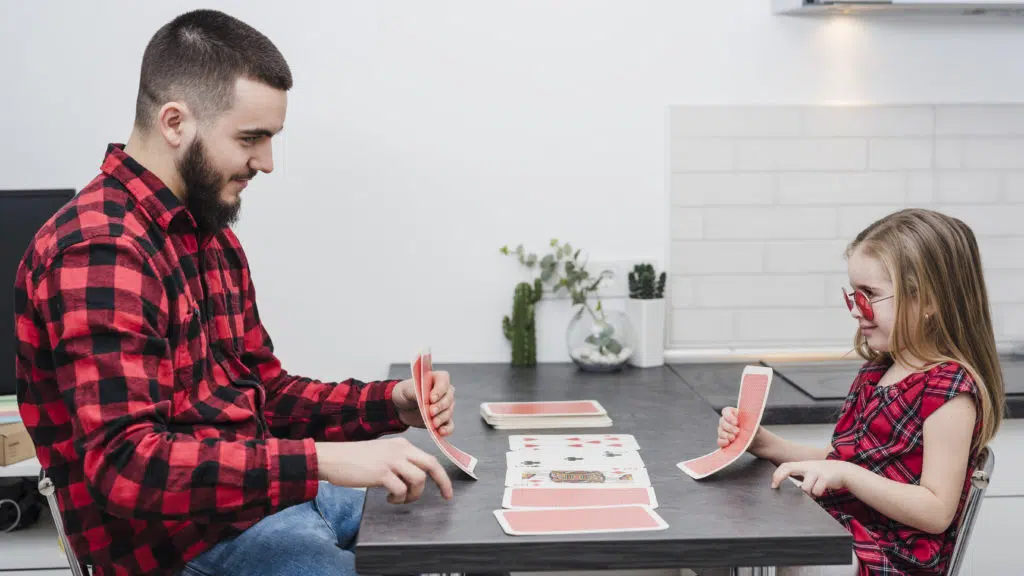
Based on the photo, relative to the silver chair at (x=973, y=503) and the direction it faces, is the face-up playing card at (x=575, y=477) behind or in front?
in front

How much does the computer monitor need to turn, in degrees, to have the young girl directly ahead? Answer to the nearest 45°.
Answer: approximately 45° to its left

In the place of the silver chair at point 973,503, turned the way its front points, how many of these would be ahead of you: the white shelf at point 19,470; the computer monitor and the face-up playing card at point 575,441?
3

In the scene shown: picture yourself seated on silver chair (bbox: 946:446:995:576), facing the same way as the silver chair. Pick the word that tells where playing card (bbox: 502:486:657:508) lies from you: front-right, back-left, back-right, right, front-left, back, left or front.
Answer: front-left

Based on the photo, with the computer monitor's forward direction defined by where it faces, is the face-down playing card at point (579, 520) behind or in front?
in front

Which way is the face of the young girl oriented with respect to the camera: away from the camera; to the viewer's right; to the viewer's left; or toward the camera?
to the viewer's left

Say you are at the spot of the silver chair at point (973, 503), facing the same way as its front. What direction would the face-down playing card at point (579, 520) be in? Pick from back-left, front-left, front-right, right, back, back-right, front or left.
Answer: front-left

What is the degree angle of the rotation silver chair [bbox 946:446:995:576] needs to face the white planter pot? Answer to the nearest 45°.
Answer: approximately 45° to its right

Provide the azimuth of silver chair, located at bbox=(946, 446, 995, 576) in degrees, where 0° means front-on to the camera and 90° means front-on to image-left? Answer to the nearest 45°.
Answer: approximately 90°

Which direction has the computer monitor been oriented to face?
toward the camera

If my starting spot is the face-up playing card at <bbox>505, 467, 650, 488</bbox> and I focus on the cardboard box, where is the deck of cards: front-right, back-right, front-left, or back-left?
front-right

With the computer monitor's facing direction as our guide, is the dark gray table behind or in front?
in front
